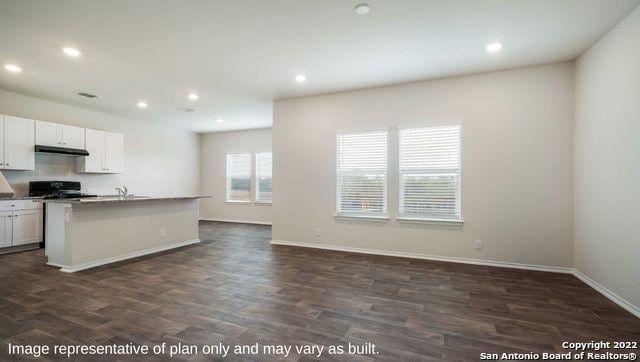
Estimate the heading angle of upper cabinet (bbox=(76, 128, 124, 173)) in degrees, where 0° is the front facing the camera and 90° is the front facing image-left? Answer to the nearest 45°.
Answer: approximately 315°

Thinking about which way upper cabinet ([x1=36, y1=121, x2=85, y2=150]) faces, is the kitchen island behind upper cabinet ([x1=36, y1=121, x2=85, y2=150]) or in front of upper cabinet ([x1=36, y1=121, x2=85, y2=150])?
in front

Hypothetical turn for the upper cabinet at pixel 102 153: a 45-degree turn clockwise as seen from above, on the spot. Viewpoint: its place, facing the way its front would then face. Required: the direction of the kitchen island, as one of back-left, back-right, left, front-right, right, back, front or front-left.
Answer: front

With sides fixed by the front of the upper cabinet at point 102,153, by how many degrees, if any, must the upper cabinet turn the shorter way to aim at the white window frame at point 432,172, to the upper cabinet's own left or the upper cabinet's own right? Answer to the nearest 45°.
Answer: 0° — it already faces it

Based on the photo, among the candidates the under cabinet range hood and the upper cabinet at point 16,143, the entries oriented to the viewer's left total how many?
0

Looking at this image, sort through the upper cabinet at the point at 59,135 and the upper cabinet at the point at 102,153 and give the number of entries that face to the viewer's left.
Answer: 0

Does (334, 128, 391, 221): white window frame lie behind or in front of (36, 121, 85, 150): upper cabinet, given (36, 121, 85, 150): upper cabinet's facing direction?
in front

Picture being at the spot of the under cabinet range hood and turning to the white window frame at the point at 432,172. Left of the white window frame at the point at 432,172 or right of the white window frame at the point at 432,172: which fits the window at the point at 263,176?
left

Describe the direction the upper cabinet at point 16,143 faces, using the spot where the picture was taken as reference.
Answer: facing the viewer and to the right of the viewer

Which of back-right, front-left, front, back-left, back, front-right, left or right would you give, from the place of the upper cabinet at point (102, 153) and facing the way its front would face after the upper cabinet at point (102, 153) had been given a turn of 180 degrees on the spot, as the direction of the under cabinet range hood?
left
